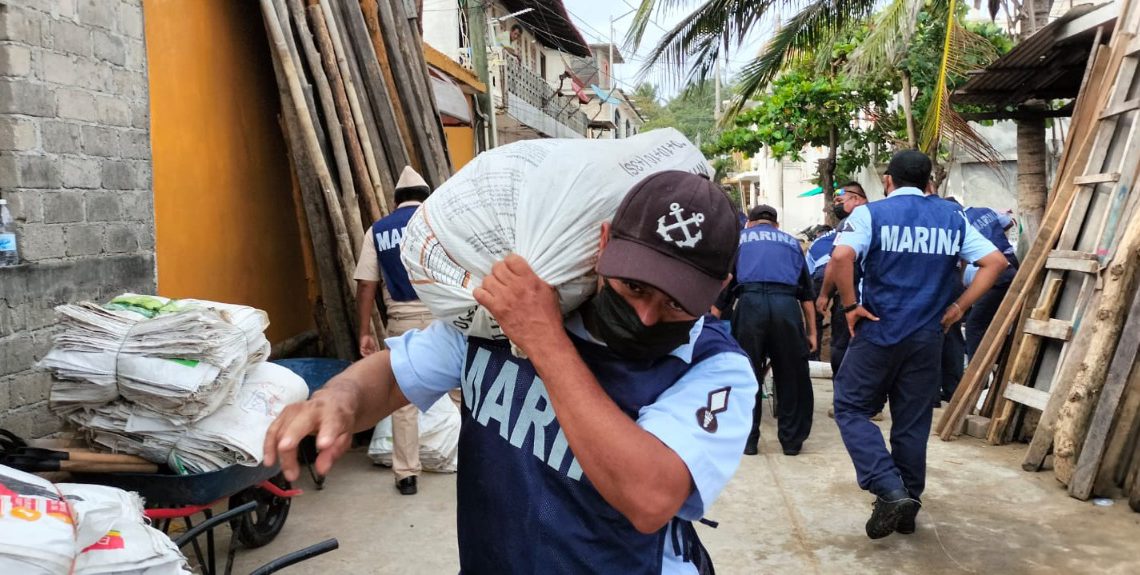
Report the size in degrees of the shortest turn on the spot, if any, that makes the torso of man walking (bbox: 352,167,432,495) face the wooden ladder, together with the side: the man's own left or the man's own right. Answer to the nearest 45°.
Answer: approximately 90° to the man's own right

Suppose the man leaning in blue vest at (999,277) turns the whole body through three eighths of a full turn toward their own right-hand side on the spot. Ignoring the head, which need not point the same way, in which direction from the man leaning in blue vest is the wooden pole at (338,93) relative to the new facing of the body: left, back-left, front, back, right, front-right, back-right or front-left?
right

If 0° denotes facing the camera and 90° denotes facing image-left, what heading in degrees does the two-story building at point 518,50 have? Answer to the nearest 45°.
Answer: approximately 315°

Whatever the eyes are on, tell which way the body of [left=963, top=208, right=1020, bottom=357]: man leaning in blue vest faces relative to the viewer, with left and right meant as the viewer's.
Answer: facing away from the viewer

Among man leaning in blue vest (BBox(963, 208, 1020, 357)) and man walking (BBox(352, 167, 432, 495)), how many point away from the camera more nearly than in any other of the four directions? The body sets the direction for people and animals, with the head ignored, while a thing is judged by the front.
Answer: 2

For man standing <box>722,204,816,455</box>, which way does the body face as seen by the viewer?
away from the camera

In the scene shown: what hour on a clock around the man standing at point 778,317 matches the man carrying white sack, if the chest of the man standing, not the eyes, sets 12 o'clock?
The man carrying white sack is roughly at 6 o'clock from the man standing.

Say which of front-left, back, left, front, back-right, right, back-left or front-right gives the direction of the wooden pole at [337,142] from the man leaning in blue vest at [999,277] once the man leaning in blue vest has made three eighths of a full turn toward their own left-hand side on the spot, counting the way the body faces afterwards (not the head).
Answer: front

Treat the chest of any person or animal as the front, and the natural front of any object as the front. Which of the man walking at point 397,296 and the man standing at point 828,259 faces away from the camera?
the man walking at point 397,296

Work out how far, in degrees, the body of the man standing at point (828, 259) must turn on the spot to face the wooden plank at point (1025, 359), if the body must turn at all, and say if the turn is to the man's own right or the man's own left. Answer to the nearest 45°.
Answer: approximately 135° to the man's own left

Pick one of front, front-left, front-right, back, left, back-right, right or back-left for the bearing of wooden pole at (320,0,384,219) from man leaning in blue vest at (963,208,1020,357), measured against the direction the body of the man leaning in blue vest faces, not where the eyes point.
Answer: back-left

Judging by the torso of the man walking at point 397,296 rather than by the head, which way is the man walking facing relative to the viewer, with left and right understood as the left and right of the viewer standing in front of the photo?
facing away from the viewer
